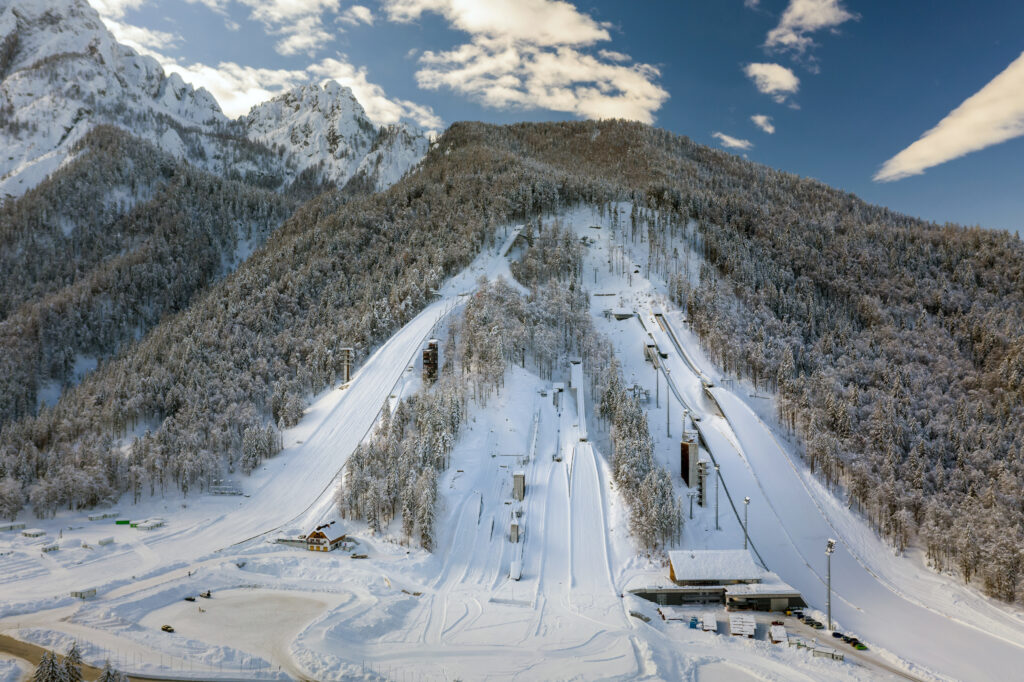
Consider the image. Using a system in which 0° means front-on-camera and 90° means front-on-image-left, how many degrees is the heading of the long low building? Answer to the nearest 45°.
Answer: approximately 0°
